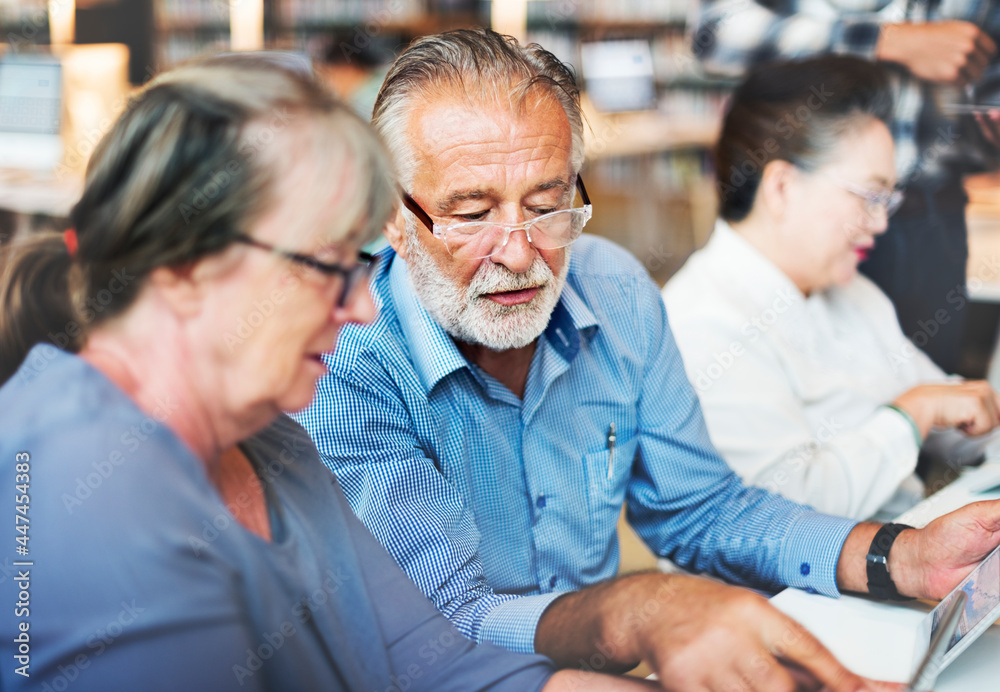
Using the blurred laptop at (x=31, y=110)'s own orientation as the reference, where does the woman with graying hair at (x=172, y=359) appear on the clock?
The woman with graying hair is roughly at 12 o'clock from the blurred laptop.

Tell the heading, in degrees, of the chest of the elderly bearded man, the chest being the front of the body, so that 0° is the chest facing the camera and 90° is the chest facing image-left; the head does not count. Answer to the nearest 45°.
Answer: approximately 315°

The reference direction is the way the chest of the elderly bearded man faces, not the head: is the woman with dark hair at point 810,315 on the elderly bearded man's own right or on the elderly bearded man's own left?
on the elderly bearded man's own left

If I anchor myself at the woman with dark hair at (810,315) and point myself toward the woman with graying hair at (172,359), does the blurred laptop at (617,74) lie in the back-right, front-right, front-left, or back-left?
back-right

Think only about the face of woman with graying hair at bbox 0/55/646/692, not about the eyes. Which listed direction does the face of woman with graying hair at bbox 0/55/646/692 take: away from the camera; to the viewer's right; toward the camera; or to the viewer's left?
to the viewer's right

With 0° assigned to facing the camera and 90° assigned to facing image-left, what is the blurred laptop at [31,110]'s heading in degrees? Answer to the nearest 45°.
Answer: approximately 0°
